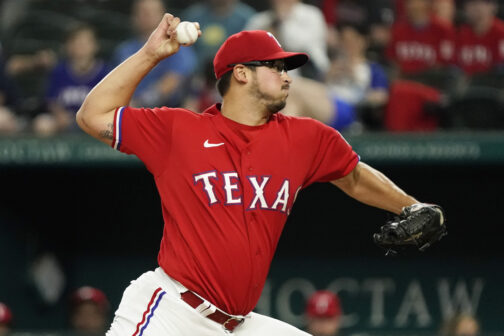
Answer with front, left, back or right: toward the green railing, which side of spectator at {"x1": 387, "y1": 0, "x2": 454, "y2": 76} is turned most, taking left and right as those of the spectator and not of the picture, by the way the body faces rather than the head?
front

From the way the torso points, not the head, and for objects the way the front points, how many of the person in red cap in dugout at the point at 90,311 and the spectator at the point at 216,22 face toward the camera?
2

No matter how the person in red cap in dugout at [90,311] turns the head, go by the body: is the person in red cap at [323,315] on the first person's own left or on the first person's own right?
on the first person's own left

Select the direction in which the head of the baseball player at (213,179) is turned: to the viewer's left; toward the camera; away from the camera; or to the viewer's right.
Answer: to the viewer's right

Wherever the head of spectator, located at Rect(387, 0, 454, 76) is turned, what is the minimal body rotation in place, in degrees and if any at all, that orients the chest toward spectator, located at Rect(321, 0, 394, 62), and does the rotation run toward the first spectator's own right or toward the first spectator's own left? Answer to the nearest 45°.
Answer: approximately 135° to the first spectator's own right

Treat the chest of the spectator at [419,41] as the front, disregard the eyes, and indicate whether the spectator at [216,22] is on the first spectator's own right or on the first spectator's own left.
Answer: on the first spectator's own right

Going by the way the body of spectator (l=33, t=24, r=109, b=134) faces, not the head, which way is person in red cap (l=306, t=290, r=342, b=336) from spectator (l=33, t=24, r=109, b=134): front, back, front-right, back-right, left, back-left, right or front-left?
front-left

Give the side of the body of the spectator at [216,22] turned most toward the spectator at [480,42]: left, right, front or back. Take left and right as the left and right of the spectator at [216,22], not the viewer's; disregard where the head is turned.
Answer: left

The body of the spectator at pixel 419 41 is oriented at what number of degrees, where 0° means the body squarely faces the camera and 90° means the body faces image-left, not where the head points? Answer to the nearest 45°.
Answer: approximately 0°

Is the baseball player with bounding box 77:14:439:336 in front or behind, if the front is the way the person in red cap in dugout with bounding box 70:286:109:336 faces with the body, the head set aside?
in front

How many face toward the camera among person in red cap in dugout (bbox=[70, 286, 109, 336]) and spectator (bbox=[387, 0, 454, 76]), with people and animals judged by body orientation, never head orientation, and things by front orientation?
2
